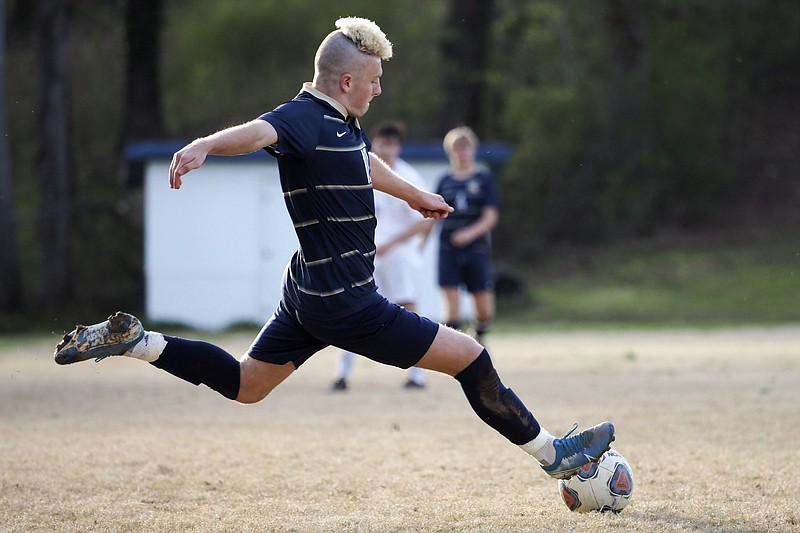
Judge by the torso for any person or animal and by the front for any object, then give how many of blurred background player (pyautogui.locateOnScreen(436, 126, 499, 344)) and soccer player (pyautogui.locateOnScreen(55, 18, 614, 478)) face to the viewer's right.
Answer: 1

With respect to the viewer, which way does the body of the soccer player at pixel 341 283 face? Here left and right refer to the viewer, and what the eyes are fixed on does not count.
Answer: facing to the right of the viewer

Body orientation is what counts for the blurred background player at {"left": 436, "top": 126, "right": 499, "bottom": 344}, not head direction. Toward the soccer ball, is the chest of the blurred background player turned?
yes

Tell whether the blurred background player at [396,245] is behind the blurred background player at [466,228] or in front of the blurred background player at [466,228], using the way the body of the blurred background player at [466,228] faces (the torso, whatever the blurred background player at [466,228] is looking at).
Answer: in front

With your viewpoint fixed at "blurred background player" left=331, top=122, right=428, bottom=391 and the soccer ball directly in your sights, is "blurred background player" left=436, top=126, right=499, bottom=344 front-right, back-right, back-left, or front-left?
back-left

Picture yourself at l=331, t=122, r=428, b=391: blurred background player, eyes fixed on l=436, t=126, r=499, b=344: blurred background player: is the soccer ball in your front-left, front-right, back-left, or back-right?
back-right

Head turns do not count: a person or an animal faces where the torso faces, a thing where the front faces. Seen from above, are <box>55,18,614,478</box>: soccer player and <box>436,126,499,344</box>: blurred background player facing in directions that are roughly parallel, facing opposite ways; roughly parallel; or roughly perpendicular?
roughly perpendicular

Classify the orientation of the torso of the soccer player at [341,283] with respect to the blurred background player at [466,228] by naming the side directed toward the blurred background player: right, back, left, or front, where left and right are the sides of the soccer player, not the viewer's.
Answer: left

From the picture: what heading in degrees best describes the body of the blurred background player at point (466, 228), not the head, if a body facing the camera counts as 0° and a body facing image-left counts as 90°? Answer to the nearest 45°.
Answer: approximately 0°

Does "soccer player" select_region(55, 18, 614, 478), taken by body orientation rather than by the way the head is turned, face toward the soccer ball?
yes

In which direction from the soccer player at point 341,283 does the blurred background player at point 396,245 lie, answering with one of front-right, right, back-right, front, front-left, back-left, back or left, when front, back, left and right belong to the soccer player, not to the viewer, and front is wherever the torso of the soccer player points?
left
